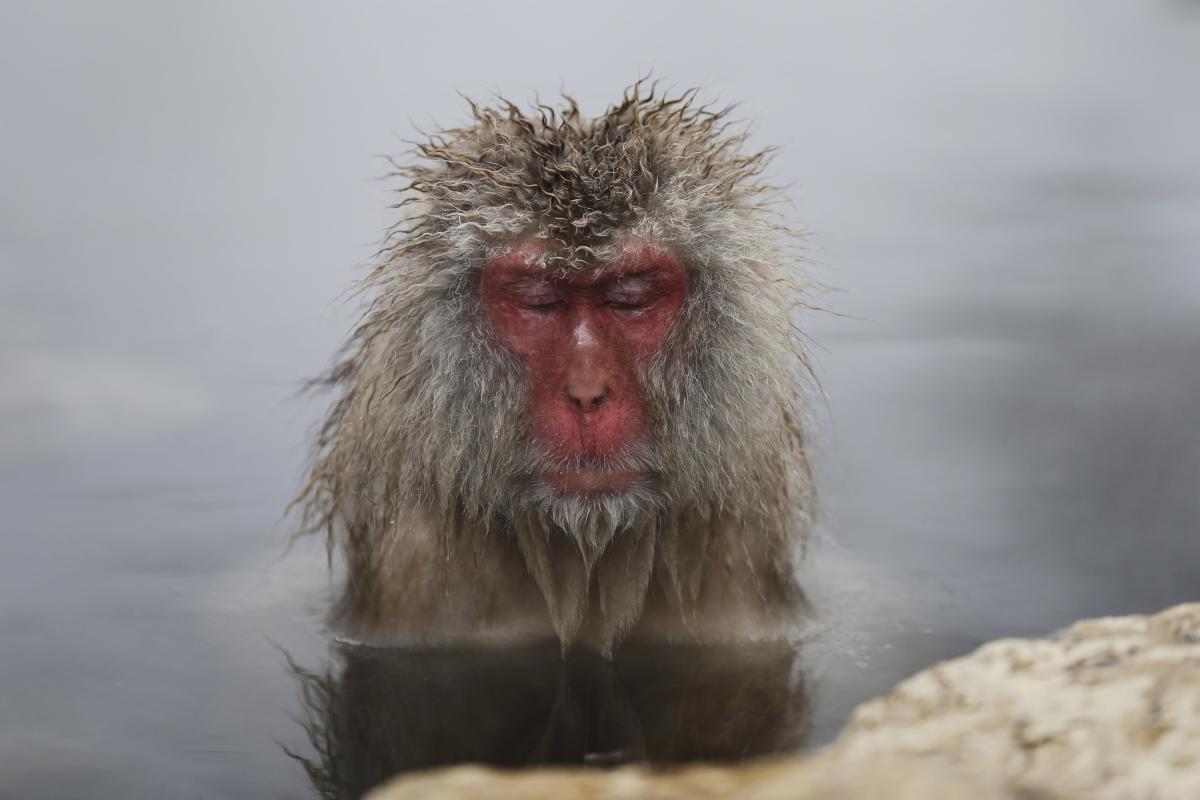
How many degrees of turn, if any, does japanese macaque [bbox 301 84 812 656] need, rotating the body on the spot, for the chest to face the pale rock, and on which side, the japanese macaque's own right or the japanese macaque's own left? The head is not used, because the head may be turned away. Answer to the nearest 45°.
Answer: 0° — it already faces it

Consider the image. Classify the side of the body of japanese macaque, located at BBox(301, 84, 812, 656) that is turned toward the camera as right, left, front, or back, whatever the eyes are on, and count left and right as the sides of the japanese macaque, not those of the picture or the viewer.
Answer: front
